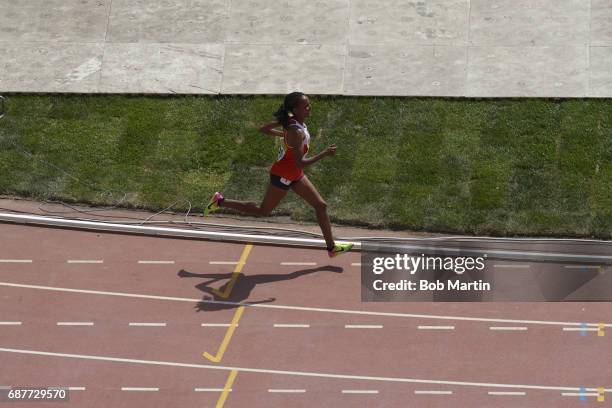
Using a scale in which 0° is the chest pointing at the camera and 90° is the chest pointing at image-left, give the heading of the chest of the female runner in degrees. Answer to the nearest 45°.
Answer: approximately 270°

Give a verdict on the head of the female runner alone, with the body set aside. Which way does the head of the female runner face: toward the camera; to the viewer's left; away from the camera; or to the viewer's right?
to the viewer's right
